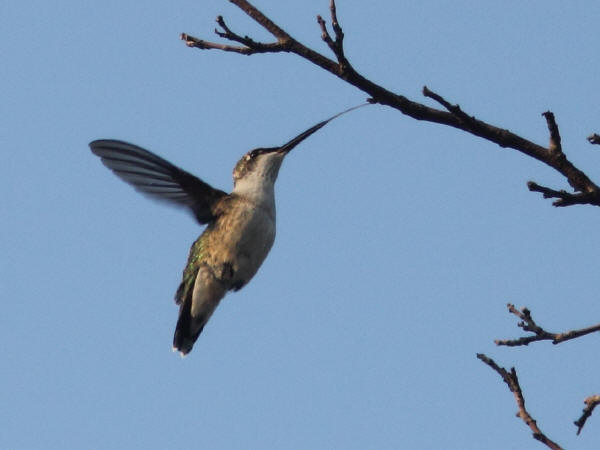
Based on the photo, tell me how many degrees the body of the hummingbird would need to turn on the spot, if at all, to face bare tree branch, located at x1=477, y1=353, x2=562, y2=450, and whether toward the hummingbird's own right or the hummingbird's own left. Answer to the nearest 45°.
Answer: approximately 45° to the hummingbird's own right

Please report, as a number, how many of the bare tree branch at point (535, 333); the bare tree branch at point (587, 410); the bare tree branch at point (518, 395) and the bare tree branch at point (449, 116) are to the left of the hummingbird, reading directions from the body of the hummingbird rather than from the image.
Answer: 0

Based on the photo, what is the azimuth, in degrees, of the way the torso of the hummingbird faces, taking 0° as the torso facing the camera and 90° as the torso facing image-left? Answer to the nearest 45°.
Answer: approximately 270°
